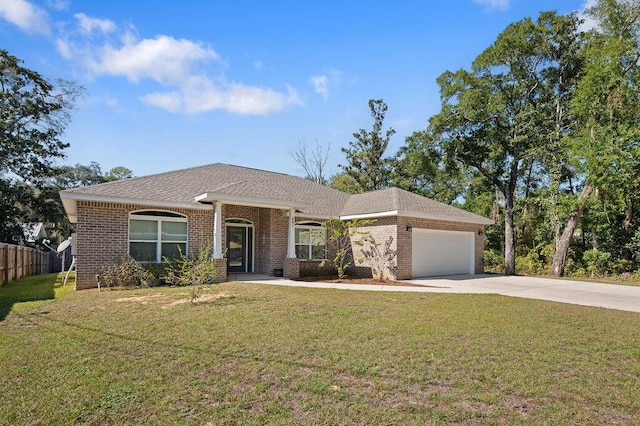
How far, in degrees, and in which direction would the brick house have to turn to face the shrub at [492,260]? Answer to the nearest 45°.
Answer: approximately 135° to its left

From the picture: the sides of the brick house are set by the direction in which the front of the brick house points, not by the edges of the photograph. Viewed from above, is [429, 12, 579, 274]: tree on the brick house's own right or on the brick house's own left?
on the brick house's own left

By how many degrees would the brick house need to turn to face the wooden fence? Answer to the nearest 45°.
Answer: approximately 90° to its right

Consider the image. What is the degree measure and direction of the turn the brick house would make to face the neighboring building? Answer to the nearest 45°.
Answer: approximately 135° to its right

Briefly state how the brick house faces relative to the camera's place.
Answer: facing the viewer

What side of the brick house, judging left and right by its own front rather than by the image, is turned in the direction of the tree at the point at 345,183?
back

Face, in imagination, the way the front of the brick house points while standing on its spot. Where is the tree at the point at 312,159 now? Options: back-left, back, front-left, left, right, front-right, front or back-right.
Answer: back
